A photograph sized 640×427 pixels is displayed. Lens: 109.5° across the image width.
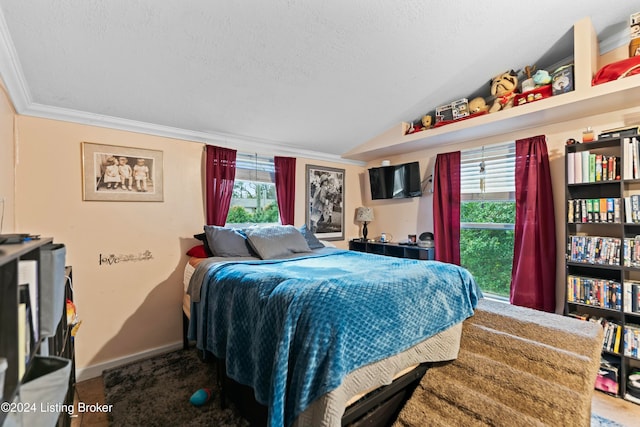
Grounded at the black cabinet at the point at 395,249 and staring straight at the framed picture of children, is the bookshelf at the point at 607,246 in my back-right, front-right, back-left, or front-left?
back-left

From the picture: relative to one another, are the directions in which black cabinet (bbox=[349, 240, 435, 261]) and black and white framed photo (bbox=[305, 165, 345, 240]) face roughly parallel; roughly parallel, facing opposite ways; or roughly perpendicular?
roughly perpendicular

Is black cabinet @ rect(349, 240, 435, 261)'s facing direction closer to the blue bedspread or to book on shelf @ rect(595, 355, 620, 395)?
the blue bedspread

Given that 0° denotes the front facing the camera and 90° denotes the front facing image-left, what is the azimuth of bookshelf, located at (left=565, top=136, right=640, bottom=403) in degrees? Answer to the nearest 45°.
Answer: approximately 45°

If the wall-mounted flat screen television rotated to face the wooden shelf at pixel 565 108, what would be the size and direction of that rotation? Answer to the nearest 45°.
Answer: approximately 90° to its left

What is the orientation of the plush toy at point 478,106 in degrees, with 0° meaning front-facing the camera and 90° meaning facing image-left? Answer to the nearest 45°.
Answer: approximately 45°

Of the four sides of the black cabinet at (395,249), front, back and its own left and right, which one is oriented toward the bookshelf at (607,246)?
left

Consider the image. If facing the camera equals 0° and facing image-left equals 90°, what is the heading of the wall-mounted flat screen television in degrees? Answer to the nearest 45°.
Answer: approximately 45°

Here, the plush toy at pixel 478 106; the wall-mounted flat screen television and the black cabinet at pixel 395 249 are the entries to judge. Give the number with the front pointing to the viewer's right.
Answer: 0

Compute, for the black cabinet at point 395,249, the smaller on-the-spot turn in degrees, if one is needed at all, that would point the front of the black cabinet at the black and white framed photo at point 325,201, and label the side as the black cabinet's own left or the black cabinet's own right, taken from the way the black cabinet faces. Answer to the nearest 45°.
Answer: approximately 45° to the black cabinet's own right

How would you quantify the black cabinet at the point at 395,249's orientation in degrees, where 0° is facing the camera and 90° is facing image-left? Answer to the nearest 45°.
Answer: approximately 45°

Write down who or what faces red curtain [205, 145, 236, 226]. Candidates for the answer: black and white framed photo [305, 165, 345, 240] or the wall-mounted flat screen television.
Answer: the wall-mounted flat screen television
